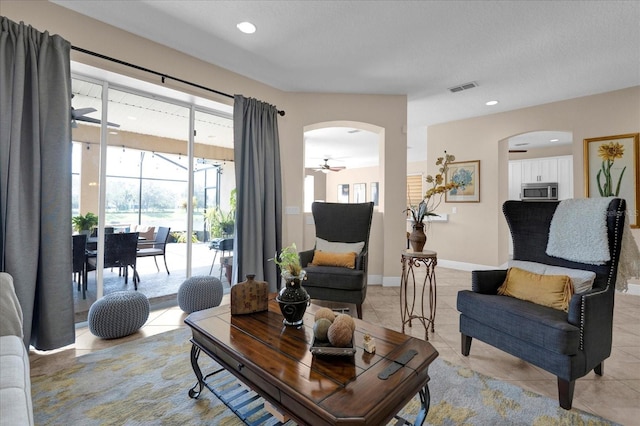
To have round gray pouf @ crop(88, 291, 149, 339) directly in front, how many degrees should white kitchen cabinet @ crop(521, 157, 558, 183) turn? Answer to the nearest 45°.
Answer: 0° — it already faces it

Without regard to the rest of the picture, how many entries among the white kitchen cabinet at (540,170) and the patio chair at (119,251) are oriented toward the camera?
1

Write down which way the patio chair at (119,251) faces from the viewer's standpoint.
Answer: facing away from the viewer and to the left of the viewer

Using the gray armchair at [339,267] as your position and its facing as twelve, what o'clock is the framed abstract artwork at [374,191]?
The framed abstract artwork is roughly at 5 o'clock from the gray armchair.

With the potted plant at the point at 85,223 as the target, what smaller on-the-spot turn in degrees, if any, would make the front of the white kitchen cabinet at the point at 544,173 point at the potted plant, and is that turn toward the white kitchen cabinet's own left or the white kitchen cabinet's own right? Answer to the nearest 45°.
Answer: approximately 45° to the white kitchen cabinet's own right

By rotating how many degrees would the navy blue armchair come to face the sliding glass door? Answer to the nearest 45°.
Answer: approximately 45° to its right

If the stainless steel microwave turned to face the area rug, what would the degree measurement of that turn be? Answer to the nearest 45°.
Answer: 0° — it already faces it

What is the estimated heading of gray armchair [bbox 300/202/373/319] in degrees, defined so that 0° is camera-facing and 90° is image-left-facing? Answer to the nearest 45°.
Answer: approximately 45°

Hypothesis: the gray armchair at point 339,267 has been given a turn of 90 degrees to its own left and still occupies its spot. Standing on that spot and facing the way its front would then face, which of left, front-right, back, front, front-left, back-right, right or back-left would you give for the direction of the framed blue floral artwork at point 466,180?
left
